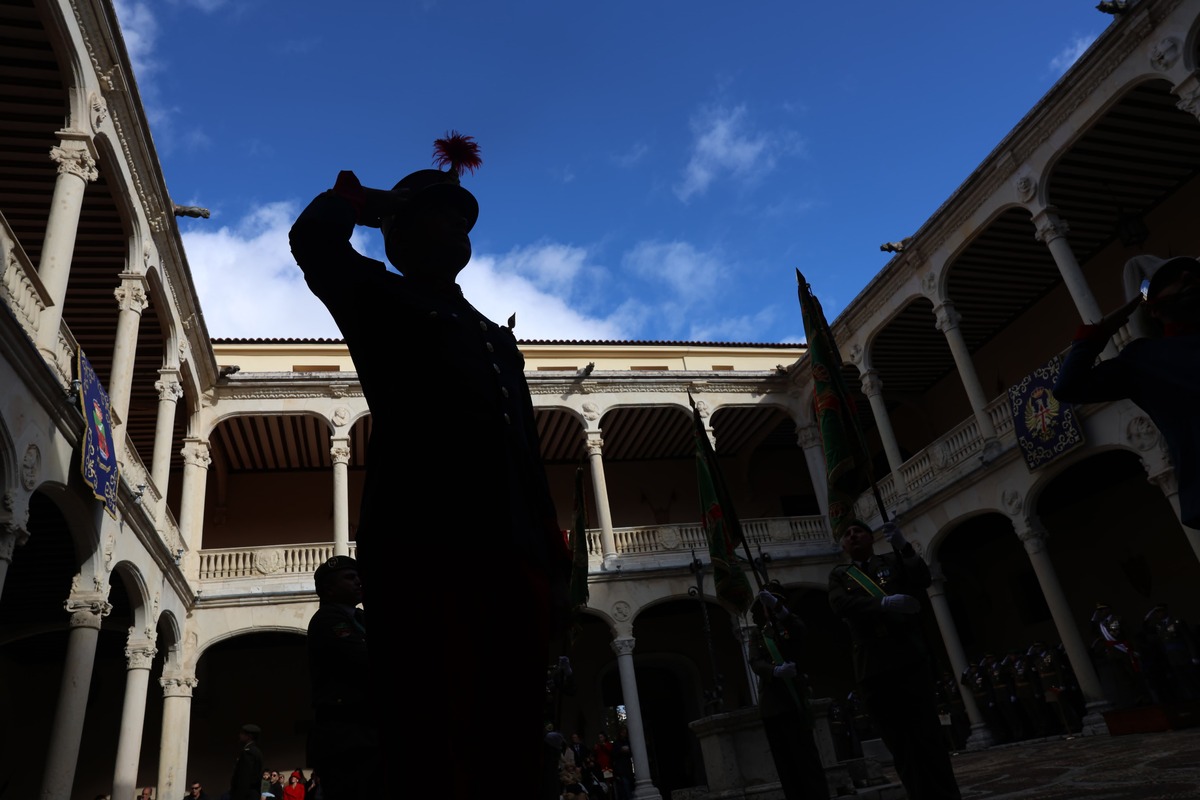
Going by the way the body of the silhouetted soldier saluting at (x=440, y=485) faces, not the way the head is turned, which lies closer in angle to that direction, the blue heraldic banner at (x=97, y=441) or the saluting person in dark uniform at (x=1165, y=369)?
the saluting person in dark uniform

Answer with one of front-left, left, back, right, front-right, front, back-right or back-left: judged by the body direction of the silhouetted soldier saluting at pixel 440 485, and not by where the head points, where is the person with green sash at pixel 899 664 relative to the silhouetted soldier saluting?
left

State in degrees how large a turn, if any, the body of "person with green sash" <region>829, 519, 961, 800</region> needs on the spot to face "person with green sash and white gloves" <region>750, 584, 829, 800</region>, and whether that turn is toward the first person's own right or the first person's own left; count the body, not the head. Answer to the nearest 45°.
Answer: approximately 135° to the first person's own right

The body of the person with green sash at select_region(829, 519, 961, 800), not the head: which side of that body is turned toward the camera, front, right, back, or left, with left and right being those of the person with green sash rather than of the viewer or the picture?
front

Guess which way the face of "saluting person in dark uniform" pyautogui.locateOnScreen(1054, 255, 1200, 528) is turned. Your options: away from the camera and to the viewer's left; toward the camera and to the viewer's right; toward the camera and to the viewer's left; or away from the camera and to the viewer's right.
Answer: toward the camera and to the viewer's left

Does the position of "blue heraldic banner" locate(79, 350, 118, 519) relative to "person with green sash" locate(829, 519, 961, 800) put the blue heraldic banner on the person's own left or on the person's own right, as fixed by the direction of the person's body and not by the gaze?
on the person's own right

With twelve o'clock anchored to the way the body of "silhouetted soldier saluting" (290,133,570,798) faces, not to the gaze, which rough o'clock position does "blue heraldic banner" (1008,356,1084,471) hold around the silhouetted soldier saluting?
The blue heraldic banner is roughly at 9 o'clock from the silhouetted soldier saluting.
